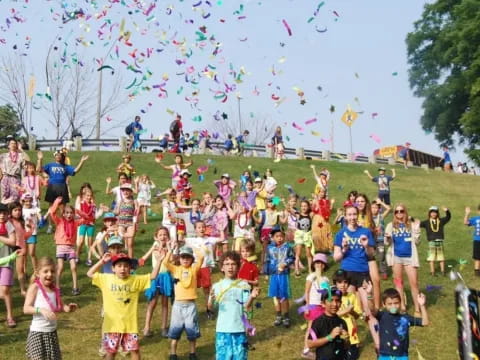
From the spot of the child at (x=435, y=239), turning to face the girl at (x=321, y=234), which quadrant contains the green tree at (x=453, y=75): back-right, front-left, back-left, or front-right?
back-right

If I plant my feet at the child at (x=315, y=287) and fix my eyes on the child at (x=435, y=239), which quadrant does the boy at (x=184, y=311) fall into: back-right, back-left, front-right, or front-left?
back-left

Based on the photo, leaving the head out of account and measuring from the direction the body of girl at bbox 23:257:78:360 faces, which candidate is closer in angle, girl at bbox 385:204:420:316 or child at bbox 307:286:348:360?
the child

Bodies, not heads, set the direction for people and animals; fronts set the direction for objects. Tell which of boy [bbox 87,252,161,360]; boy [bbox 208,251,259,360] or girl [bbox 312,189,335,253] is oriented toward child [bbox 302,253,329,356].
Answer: the girl
